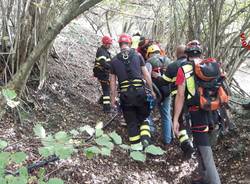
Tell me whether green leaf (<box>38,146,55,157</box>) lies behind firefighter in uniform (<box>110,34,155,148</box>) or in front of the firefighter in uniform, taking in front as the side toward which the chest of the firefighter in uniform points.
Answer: behind

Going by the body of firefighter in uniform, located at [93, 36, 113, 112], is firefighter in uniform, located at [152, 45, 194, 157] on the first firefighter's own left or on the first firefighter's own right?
on the first firefighter's own right

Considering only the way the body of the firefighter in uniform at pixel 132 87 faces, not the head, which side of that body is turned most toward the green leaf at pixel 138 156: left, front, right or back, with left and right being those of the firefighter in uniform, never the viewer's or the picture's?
back

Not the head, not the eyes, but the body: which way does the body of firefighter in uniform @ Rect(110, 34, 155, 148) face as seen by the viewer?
away from the camera

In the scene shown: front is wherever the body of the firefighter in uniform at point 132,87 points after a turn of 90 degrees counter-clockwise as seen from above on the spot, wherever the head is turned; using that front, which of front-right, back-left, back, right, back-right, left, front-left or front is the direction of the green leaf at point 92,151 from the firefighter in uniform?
left
